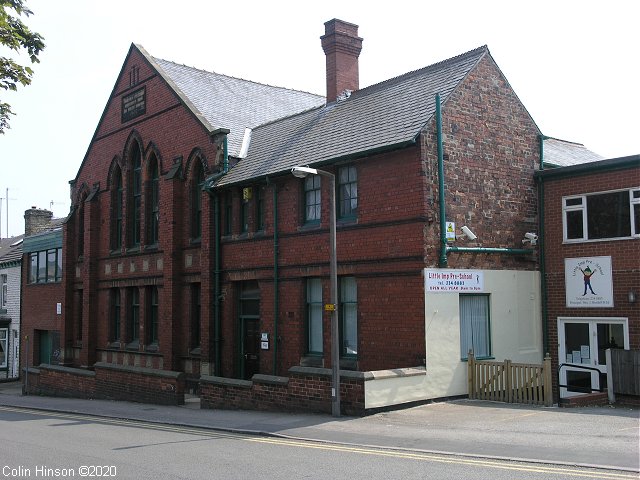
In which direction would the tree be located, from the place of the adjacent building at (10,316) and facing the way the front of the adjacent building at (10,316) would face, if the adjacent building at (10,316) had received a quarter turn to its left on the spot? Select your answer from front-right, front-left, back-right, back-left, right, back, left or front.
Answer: front-right

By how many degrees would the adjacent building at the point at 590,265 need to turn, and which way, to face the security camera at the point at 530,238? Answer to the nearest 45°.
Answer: approximately 90° to its right

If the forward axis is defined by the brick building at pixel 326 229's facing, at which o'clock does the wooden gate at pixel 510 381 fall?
The wooden gate is roughly at 9 o'clock from the brick building.

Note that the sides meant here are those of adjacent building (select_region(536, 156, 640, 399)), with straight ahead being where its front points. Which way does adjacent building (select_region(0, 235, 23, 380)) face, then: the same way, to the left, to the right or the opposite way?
the same way

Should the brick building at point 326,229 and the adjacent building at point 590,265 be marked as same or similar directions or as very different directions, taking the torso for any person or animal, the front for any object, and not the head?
same or similar directions

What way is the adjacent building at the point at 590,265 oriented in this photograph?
toward the camera

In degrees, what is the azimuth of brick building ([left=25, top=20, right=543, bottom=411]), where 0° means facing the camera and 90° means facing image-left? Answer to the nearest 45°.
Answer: approximately 45°

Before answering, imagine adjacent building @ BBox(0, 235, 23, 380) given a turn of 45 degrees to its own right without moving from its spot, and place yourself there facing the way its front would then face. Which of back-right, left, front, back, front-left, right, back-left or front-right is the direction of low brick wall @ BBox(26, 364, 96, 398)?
left

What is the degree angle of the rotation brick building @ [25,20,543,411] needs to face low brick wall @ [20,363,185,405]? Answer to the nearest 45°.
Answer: approximately 90° to its right

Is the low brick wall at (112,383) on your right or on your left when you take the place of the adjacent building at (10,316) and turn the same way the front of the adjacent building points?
on your left

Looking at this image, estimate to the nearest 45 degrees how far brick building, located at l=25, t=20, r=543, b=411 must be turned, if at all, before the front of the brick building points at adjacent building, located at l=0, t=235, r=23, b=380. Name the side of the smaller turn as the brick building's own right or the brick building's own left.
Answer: approximately 90° to the brick building's own right

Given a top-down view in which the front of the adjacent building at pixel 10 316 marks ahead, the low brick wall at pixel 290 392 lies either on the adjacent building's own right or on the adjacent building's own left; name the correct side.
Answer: on the adjacent building's own left

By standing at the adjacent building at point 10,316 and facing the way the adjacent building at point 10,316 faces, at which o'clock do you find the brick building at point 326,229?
The brick building is roughly at 10 o'clock from the adjacent building.

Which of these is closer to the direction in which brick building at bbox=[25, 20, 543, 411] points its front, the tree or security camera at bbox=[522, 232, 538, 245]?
the tree

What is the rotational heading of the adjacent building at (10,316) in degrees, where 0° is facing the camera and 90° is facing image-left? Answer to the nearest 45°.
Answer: approximately 45°

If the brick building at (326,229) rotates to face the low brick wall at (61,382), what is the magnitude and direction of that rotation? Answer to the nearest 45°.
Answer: approximately 90° to its right

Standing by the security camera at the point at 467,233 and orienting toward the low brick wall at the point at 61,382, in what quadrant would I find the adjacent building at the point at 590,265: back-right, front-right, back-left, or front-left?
back-right

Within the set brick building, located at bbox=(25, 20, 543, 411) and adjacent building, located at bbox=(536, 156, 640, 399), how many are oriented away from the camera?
0
